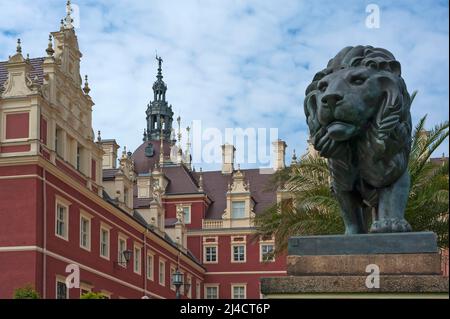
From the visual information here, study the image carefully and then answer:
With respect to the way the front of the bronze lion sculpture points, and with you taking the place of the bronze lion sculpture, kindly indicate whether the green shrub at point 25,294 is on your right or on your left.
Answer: on your right

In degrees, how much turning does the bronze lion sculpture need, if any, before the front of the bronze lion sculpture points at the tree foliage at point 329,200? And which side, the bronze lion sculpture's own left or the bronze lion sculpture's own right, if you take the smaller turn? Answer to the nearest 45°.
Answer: approximately 135° to the bronze lion sculpture's own right

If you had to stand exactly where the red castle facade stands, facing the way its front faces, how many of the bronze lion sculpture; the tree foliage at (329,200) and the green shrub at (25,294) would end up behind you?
0

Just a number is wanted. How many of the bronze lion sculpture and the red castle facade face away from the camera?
0

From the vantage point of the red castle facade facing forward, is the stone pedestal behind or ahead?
ahead

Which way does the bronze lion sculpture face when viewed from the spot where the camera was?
facing the viewer and to the left of the viewer

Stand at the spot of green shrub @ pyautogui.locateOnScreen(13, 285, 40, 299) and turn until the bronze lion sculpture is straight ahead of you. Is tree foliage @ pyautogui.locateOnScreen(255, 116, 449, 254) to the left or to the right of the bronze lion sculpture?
left
